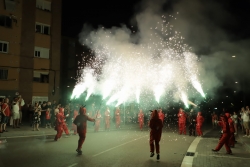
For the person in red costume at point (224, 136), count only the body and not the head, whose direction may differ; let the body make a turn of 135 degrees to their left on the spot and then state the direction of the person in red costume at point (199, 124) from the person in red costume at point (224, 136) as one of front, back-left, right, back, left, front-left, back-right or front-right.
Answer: back-left

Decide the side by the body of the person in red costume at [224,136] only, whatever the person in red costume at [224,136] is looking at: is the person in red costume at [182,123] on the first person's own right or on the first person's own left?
on the first person's own right

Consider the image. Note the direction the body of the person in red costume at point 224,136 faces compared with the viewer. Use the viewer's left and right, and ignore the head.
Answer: facing to the left of the viewer
